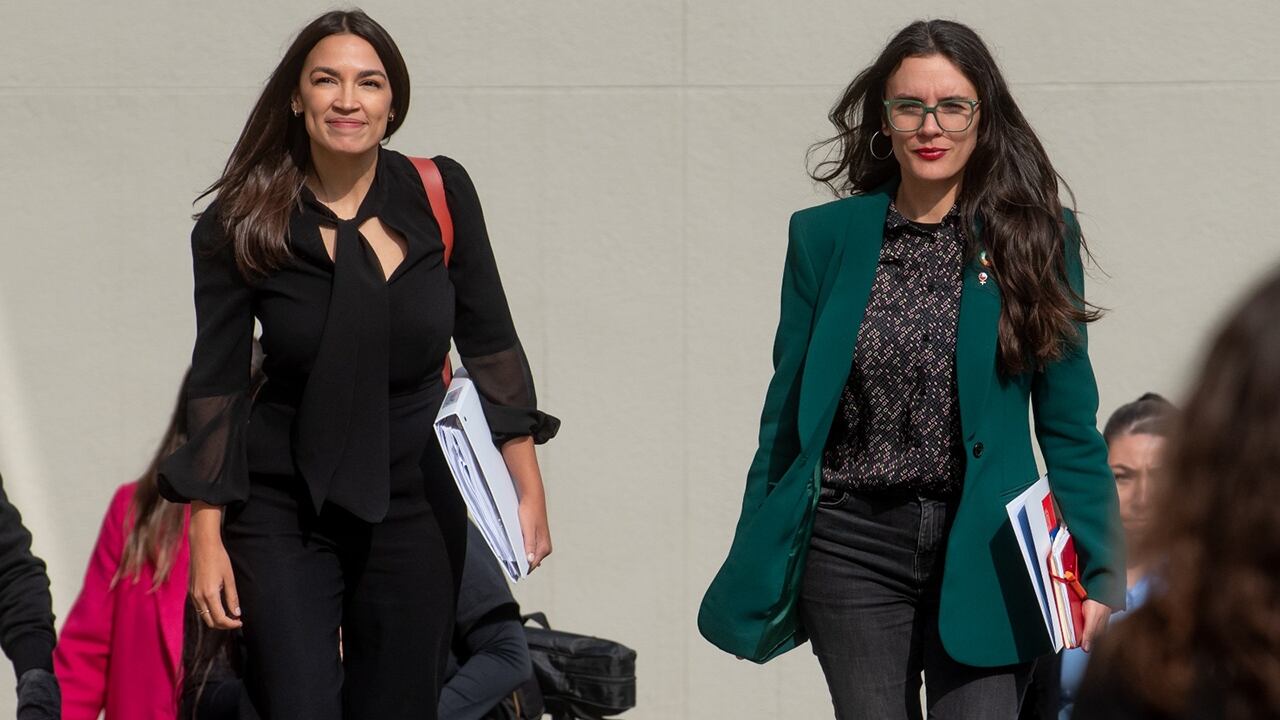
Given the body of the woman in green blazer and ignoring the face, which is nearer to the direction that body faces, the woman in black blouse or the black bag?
the woman in black blouse

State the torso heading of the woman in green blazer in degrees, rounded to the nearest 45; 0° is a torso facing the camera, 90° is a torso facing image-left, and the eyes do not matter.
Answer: approximately 0°

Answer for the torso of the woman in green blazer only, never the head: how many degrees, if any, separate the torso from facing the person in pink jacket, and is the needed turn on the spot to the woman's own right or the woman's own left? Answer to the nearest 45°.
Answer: approximately 90° to the woman's own right

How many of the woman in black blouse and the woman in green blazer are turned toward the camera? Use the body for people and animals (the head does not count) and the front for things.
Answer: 2

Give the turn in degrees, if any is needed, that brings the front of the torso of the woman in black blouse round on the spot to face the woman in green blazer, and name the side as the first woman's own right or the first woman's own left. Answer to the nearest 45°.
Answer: approximately 90° to the first woman's own left

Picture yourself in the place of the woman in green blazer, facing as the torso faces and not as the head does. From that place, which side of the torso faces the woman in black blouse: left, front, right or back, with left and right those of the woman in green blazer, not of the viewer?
right

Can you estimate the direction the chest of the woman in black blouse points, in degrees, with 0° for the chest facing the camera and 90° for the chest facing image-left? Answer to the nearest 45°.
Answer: approximately 0°
